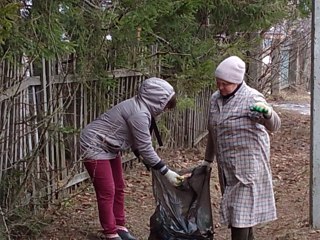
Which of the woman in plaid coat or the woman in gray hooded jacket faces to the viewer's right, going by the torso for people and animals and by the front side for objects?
the woman in gray hooded jacket

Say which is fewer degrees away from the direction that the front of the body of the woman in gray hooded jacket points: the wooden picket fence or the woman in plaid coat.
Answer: the woman in plaid coat

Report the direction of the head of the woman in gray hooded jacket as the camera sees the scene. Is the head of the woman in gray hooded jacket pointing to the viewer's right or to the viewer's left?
to the viewer's right

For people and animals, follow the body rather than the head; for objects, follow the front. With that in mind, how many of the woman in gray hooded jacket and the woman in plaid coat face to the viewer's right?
1

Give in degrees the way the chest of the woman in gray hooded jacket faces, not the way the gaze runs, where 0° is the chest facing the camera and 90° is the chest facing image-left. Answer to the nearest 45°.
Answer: approximately 270°

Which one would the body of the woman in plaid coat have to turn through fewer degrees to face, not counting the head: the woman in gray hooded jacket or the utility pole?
the woman in gray hooded jacket

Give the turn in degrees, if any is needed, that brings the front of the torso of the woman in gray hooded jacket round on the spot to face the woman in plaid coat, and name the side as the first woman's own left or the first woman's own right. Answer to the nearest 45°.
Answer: approximately 45° to the first woman's own right

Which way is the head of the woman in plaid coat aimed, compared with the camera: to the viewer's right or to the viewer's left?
to the viewer's left
